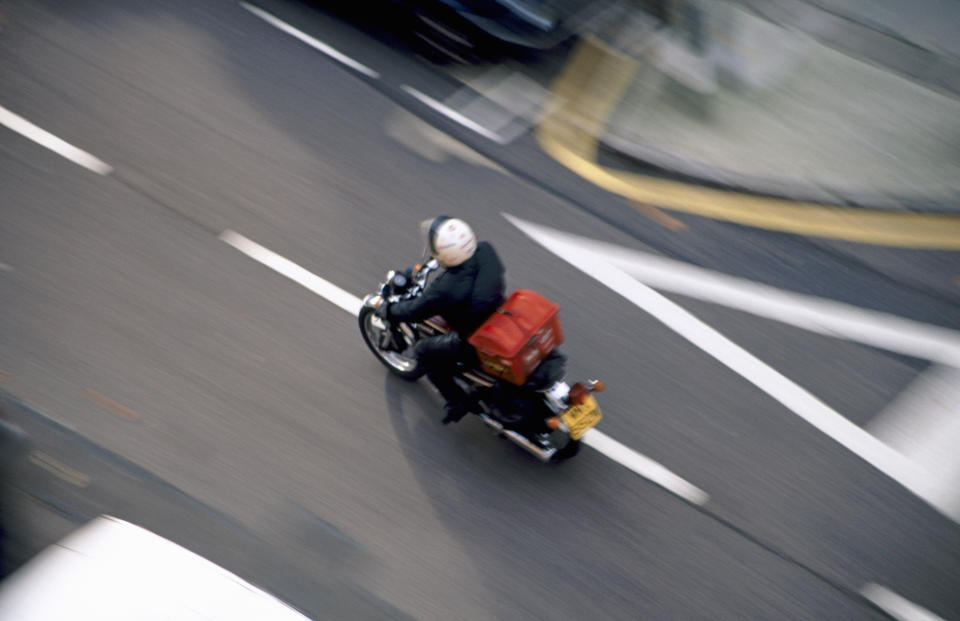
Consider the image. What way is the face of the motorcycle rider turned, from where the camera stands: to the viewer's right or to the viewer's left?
to the viewer's left

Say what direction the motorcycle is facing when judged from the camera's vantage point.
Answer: facing away from the viewer and to the left of the viewer
